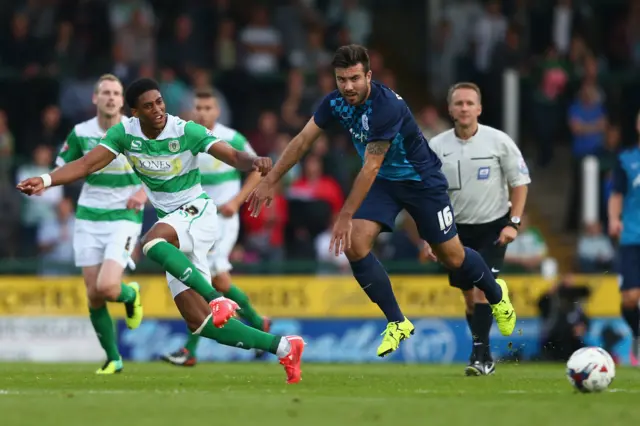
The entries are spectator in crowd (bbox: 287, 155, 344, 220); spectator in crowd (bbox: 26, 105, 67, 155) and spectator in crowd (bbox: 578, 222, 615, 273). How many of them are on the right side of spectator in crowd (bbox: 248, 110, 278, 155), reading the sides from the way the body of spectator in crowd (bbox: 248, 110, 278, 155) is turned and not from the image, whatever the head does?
1

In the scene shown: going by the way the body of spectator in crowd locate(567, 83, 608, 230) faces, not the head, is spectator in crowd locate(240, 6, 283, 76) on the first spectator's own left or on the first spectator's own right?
on the first spectator's own right

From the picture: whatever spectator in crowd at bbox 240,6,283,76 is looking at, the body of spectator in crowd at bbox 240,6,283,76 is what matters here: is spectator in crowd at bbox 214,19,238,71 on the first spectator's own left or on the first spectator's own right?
on the first spectator's own right

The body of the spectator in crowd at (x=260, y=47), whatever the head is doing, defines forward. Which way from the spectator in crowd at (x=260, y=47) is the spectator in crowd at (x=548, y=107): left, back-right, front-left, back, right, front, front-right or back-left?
left

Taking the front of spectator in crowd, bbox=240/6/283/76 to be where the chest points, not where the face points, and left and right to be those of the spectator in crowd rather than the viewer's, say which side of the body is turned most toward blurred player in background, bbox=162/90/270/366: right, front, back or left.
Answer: front

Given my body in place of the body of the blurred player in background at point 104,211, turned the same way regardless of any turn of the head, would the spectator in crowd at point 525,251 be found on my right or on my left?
on my left
